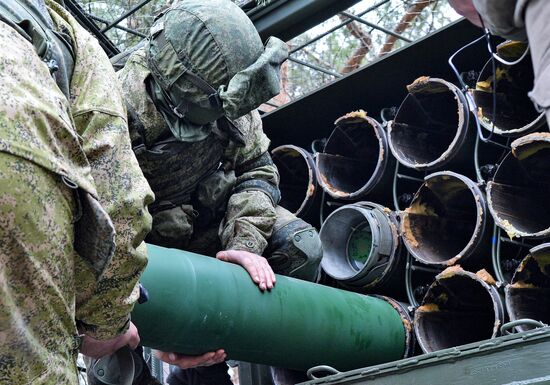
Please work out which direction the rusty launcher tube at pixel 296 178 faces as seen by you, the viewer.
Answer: facing the viewer and to the left of the viewer

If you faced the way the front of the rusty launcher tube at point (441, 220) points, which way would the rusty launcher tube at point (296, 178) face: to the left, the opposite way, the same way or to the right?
the same way

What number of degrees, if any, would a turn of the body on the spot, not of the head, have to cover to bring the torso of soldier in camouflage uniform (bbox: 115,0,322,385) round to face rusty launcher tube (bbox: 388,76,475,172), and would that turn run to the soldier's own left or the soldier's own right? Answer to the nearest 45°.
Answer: approximately 90° to the soldier's own left

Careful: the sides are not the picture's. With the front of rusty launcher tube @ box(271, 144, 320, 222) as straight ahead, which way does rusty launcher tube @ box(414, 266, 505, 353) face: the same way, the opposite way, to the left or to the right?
the same way

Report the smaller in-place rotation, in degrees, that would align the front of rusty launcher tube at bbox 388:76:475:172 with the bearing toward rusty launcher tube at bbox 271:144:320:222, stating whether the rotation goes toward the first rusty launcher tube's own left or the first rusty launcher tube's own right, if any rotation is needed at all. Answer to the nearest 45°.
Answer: approximately 90° to the first rusty launcher tube's own right

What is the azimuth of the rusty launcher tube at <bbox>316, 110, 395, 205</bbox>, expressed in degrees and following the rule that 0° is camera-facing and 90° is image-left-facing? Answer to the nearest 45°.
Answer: approximately 45°

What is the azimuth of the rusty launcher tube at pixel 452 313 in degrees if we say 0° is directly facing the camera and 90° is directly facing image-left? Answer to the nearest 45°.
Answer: approximately 45°

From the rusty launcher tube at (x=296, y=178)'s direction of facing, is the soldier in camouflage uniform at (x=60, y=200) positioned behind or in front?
in front

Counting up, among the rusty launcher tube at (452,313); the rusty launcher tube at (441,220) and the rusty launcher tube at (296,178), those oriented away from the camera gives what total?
0

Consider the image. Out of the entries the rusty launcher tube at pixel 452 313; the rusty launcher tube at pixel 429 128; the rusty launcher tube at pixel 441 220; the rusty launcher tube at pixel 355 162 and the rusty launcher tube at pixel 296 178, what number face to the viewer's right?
0

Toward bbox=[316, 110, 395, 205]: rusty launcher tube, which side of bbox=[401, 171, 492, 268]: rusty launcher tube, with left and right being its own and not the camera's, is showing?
right

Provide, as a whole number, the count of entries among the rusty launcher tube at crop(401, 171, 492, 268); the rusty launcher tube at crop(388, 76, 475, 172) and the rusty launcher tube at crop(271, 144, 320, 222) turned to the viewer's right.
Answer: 0

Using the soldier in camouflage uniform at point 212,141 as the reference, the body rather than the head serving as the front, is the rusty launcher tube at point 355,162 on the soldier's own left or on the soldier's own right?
on the soldier's own left

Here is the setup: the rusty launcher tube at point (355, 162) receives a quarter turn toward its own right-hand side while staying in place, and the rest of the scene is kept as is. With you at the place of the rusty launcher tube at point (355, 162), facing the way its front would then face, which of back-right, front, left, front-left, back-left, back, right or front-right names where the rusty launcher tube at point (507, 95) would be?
back
